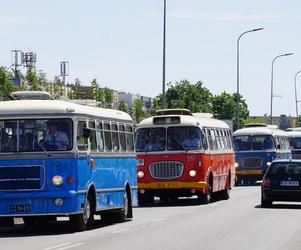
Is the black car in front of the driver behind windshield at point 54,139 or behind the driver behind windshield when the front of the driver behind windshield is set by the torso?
behind

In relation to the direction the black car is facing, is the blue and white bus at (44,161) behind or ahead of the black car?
behind

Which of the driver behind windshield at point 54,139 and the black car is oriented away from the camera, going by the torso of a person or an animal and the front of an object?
the black car

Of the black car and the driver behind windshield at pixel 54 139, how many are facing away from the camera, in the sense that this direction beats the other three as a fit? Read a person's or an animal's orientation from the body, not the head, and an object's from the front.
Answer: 1

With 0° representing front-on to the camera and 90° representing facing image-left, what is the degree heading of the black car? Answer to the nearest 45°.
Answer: approximately 180°

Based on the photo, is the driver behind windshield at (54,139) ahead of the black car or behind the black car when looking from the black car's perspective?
behind

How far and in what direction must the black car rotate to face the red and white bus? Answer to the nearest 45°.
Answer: approximately 90° to its left
